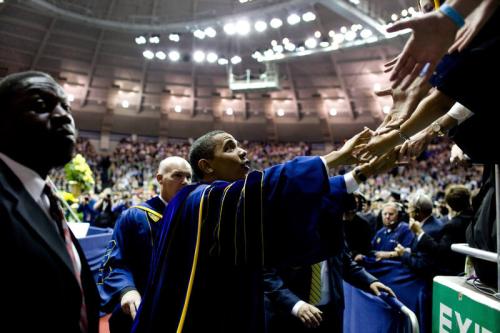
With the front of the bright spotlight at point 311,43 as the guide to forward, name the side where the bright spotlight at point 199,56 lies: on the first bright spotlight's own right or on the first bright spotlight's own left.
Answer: on the first bright spotlight's own right

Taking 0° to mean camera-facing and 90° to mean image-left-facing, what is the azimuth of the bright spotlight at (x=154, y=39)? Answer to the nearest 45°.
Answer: approximately 0°

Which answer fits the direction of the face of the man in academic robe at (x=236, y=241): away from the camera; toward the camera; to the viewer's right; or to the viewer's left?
to the viewer's right

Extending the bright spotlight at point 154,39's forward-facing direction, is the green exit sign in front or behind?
in front

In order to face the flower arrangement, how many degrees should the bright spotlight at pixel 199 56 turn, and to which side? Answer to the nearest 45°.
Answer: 0° — it already faces it

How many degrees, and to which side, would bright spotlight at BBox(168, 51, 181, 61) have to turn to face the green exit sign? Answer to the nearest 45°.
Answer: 0° — it already faces it

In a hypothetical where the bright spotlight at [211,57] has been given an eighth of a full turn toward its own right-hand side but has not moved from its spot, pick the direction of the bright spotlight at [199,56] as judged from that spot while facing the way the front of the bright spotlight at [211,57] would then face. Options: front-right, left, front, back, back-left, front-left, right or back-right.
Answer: front-right

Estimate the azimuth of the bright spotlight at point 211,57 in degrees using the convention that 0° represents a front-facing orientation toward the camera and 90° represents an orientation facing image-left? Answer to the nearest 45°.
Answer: approximately 0°

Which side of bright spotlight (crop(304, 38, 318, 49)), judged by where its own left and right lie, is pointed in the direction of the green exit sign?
front

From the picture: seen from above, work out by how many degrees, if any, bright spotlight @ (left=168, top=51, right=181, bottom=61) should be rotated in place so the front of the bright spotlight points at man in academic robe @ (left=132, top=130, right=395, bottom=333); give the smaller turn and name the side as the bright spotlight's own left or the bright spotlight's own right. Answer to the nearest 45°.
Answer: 0° — it already faces them

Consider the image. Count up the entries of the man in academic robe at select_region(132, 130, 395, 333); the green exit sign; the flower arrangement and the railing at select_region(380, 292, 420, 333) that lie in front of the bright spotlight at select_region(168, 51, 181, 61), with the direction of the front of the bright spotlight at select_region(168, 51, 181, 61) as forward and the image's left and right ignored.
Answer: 4

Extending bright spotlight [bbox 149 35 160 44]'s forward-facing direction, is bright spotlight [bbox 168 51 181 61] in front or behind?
behind

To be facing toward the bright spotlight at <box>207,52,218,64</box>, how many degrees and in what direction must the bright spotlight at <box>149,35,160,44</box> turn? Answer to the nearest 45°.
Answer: approximately 135° to its left

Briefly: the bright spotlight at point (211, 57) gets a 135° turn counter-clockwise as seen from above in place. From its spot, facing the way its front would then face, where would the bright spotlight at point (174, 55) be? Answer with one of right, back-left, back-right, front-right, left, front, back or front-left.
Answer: back-left
